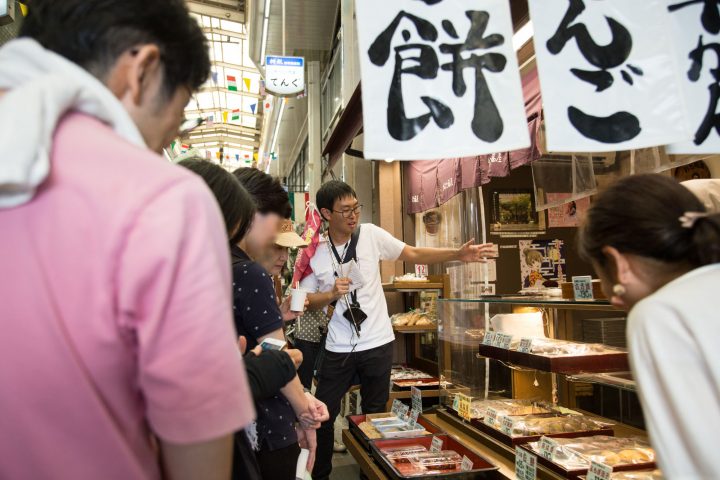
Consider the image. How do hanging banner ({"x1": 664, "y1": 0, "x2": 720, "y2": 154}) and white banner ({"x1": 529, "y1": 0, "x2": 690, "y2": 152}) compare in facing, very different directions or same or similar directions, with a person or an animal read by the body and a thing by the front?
same or similar directions

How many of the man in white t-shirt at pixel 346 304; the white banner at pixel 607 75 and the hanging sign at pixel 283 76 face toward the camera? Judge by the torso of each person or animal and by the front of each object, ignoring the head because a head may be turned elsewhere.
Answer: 3

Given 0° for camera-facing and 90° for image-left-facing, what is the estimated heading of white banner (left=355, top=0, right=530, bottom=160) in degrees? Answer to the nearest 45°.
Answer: approximately 0°

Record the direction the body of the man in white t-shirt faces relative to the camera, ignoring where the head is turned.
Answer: toward the camera

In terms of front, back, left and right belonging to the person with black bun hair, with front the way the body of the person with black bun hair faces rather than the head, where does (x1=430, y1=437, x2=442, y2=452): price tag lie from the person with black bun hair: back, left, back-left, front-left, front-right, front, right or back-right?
front

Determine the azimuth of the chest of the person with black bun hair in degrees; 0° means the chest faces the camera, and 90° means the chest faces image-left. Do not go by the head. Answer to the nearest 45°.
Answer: approximately 135°

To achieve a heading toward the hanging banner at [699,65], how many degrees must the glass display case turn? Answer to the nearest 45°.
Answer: approximately 90° to its left

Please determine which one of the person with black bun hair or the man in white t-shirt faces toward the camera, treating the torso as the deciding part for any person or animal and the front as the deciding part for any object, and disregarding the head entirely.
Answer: the man in white t-shirt

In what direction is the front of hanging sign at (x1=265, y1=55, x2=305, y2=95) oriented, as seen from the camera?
facing the viewer

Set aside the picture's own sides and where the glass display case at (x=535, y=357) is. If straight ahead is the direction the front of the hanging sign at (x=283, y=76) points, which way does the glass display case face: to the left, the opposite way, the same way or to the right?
to the right

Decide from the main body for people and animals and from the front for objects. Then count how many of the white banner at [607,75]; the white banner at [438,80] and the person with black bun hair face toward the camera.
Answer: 2

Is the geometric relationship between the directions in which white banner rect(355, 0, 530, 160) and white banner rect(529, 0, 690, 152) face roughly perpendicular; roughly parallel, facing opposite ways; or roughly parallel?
roughly parallel

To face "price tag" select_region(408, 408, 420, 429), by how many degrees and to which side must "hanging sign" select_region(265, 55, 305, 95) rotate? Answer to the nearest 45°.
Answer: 0° — it already faces it

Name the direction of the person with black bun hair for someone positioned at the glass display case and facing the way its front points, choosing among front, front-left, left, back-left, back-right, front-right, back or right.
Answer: front-left

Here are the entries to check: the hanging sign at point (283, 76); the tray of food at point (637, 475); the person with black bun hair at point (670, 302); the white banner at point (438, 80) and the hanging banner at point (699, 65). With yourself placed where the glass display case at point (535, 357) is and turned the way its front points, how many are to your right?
1

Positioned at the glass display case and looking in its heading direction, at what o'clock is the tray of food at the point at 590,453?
The tray of food is roughly at 10 o'clock from the glass display case.
